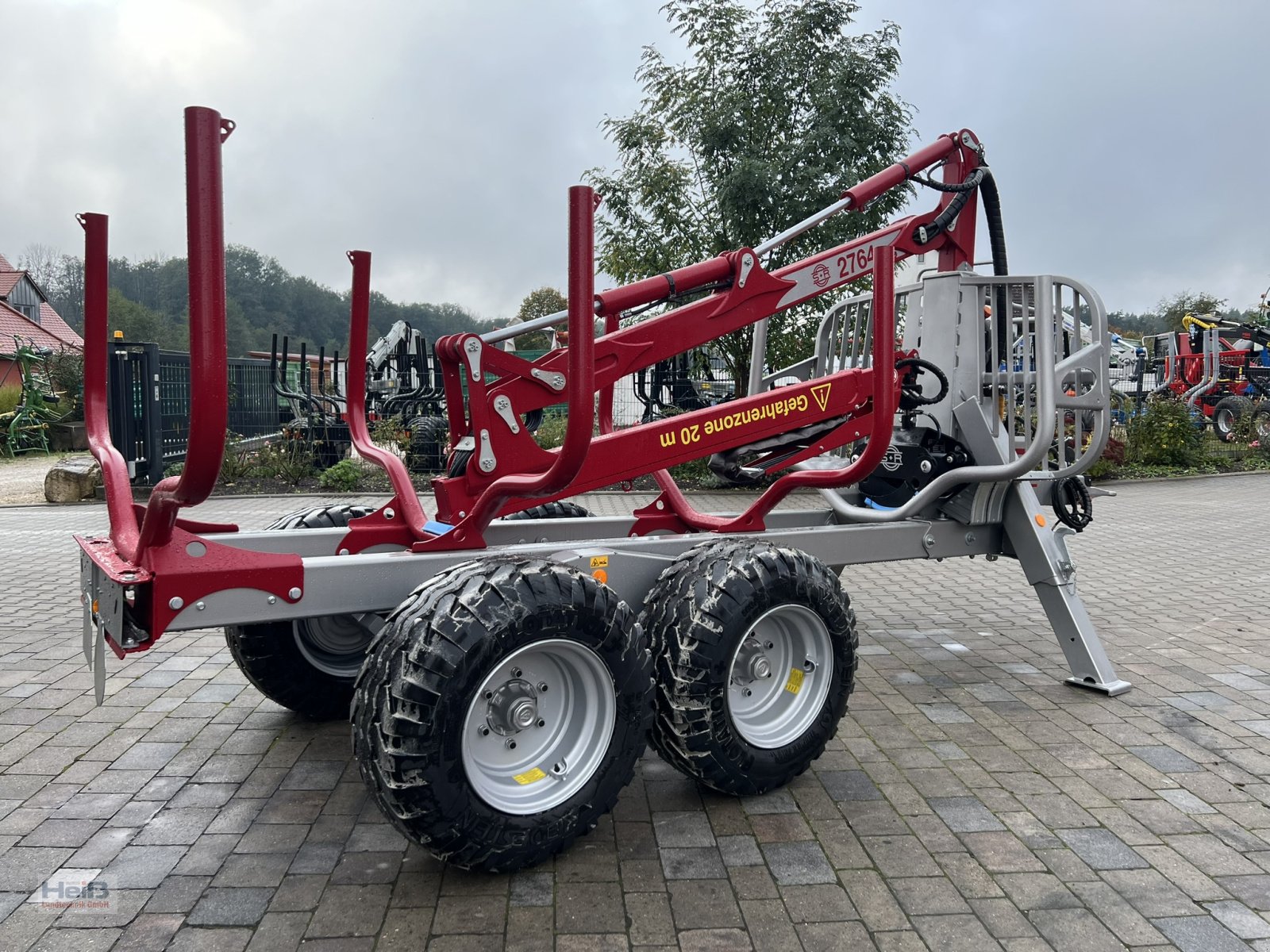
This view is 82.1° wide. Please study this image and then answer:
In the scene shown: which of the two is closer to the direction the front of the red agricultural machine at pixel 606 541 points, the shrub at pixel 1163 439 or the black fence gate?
the shrub

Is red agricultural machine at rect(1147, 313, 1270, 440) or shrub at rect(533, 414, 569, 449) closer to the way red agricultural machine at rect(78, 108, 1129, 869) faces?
the red agricultural machine

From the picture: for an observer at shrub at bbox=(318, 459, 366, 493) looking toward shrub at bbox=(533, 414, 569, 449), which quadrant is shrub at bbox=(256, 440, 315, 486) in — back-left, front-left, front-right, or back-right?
back-left

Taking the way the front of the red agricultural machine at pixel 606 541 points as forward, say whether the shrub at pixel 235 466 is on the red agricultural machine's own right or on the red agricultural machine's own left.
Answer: on the red agricultural machine's own left

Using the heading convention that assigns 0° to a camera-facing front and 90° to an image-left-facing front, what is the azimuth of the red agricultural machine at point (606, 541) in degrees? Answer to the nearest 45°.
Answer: approximately 225°

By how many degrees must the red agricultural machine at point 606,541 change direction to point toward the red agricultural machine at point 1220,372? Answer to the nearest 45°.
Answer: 0° — it already faces it

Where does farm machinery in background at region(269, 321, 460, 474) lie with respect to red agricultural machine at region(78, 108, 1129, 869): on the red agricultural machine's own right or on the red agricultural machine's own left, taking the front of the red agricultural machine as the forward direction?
on the red agricultural machine's own left

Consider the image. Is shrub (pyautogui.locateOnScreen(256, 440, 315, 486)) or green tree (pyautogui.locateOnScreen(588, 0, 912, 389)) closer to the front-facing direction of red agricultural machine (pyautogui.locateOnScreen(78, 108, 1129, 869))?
the green tree

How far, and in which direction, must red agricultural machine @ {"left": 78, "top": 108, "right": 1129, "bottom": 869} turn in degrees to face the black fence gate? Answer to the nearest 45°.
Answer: approximately 90° to its left

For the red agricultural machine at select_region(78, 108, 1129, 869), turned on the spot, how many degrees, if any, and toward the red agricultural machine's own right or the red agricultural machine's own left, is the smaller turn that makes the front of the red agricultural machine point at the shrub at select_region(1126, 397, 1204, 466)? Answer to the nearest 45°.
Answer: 0° — it already faces it
